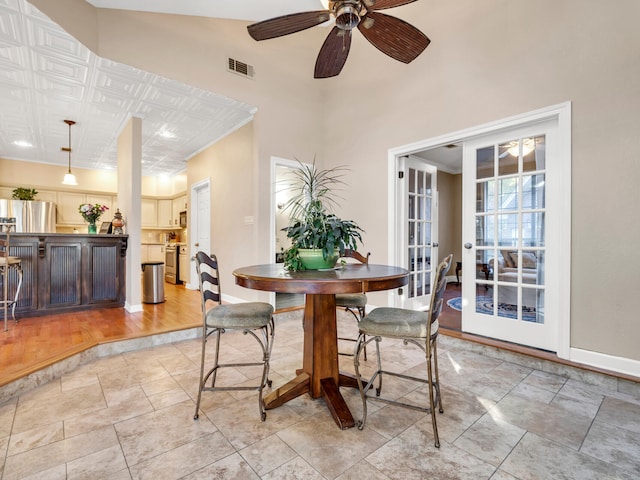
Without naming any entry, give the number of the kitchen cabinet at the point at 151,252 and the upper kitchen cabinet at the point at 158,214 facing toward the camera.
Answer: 2

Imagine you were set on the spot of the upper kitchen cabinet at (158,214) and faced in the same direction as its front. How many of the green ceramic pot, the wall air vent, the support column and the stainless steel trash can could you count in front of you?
4

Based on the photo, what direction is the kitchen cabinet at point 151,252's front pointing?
toward the camera

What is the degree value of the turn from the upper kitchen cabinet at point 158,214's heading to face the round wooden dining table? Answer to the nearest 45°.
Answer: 0° — it already faces it

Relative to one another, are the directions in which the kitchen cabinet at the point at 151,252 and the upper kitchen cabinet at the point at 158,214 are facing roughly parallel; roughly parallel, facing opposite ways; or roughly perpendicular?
roughly parallel

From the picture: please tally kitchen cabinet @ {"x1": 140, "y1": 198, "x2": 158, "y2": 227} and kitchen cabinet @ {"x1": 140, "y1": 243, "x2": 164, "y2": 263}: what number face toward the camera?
2

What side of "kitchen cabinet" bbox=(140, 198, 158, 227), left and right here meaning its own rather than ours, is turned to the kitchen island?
front

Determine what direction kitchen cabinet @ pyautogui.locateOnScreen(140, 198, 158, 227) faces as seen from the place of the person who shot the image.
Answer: facing the viewer

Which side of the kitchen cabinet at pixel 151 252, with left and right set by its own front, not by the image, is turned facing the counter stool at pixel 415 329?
front

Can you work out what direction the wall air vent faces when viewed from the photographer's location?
facing the viewer and to the right of the viewer

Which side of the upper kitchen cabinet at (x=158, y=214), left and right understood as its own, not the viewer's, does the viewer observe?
front
